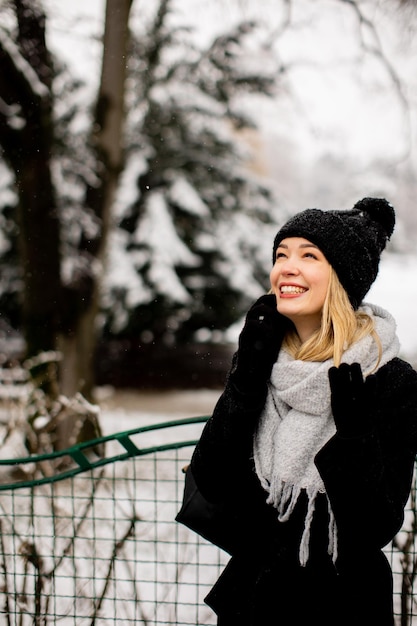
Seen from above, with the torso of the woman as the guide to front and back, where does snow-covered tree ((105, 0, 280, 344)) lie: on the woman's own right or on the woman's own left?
on the woman's own right

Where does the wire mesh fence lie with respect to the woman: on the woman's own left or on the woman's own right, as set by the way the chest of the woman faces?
on the woman's own right

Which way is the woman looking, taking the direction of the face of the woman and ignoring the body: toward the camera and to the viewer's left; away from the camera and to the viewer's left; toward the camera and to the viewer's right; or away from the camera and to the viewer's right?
toward the camera and to the viewer's left

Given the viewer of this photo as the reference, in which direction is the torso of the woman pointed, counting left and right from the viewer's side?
facing the viewer and to the left of the viewer
